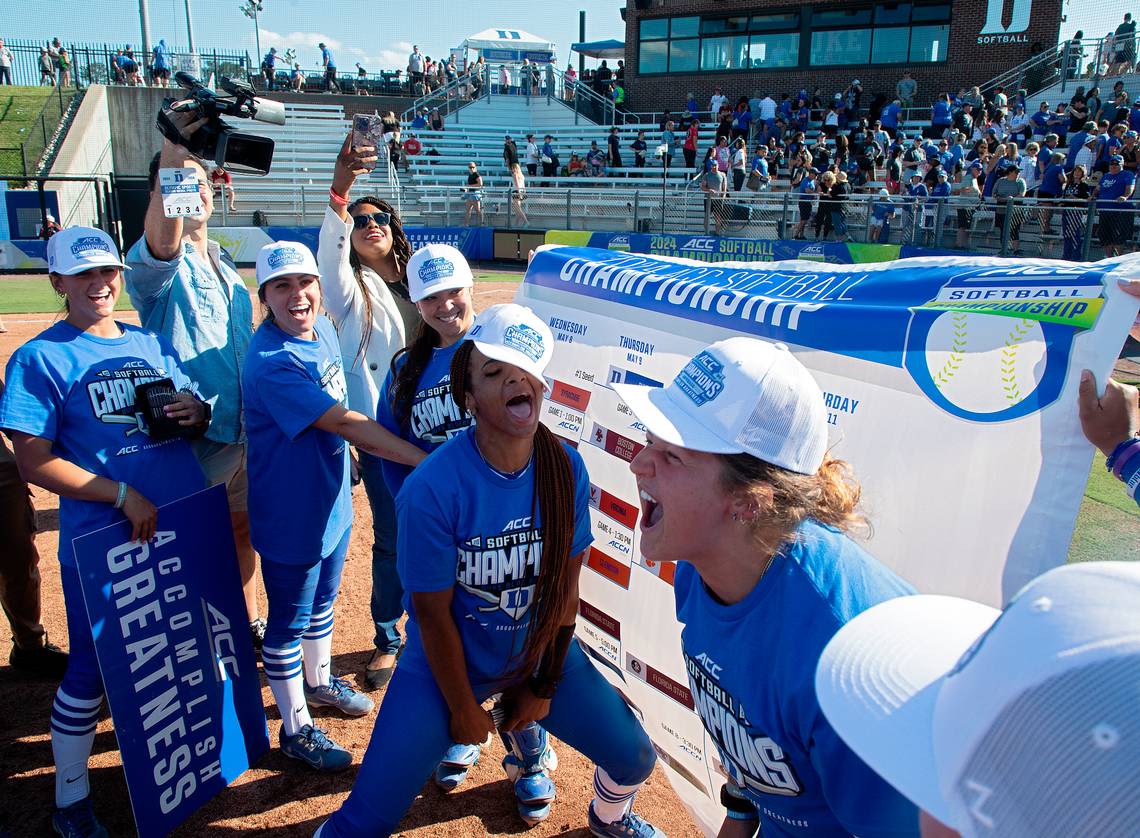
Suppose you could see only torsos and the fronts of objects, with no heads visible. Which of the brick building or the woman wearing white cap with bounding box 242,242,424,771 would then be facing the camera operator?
the brick building

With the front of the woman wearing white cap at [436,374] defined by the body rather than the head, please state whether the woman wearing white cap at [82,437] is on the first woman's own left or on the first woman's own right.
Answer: on the first woman's own right

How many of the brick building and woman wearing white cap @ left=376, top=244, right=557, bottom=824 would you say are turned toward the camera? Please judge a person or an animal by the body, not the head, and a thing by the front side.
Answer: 2
